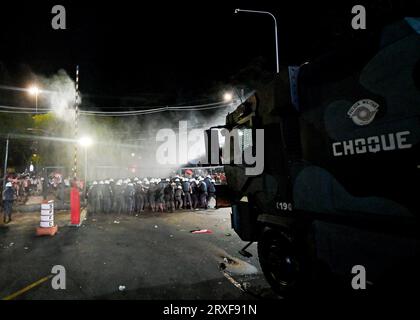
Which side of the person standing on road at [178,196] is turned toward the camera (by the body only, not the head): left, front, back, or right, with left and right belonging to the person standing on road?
back

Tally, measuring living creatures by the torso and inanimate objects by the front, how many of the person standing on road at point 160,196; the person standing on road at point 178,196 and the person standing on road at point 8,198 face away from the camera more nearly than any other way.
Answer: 3

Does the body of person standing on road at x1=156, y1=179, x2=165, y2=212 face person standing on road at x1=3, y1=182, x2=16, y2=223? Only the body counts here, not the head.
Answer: no

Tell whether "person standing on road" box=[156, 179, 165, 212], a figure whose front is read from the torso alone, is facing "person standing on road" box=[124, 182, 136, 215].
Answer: no

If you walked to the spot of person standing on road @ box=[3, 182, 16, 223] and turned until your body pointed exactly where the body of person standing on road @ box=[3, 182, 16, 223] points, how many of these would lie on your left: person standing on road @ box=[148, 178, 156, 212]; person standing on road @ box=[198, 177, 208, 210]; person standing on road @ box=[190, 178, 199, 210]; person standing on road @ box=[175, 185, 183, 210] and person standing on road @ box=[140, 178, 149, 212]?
0

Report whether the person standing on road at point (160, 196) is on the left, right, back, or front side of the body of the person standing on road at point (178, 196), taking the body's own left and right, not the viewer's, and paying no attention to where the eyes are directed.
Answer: left

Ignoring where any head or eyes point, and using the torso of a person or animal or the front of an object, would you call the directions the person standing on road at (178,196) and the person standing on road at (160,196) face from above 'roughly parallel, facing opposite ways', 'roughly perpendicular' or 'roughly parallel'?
roughly parallel

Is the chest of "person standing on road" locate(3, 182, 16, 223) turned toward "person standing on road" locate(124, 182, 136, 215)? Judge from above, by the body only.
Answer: no

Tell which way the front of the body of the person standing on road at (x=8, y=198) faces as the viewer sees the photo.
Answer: away from the camera

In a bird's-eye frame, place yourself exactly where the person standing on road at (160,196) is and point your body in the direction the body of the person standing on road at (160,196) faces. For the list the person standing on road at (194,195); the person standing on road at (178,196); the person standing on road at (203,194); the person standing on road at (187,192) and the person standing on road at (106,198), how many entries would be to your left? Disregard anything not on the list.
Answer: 1

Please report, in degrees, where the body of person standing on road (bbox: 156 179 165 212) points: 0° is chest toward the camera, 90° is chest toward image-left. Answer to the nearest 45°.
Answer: approximately 180°
